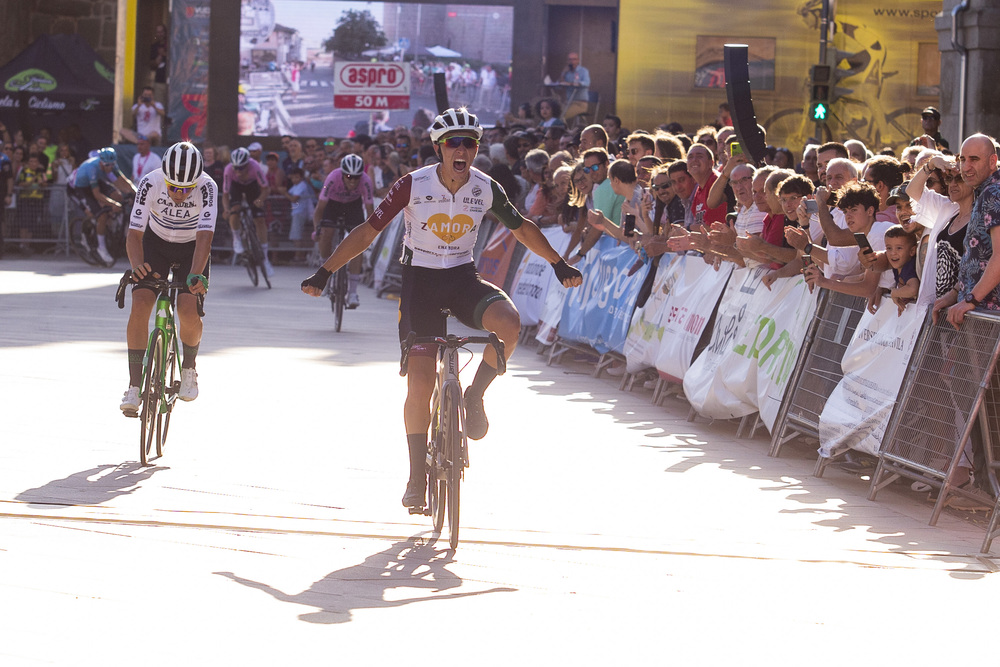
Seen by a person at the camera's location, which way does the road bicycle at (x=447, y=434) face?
facing the viewer

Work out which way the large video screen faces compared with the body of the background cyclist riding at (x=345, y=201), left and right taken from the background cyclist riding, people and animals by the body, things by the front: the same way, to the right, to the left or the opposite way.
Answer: the same way

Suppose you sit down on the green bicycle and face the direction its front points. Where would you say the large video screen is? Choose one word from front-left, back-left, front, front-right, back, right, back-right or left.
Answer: back

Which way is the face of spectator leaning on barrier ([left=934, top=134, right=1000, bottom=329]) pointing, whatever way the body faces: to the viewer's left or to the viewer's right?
to the viewer's left

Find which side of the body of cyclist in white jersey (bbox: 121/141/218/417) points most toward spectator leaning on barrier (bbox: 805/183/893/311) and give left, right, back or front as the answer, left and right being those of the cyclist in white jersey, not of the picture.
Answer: left

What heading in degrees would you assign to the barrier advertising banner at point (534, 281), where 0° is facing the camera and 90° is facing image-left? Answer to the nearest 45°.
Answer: approximately 45°

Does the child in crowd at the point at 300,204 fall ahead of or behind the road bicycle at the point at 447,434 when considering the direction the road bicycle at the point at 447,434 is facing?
behind

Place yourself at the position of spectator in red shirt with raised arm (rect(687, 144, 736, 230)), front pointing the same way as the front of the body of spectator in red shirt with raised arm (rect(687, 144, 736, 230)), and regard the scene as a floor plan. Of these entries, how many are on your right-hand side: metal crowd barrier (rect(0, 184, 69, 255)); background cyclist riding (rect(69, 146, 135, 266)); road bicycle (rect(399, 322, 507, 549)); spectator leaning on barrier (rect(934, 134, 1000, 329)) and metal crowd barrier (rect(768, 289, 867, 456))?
2

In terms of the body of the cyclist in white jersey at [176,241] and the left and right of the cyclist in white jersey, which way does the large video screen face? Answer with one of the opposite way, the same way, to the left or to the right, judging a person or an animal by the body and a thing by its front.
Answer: the same way

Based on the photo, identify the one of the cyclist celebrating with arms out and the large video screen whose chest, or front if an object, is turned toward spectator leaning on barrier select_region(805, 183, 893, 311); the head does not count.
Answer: the large video screen

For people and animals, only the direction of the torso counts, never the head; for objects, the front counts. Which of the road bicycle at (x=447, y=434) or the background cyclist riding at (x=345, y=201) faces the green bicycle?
the background cyclist riding

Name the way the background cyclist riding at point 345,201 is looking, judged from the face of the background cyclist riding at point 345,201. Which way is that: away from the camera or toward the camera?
toward the camera

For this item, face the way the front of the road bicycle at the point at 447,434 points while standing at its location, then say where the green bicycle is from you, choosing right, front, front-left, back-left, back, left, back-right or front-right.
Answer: back-right

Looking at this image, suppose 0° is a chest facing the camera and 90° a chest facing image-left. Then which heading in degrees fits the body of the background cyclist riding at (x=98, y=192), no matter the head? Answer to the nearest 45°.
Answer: approximately 315°

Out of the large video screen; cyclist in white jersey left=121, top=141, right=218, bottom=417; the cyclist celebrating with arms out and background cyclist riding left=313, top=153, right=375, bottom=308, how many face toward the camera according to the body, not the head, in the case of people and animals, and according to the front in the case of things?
4

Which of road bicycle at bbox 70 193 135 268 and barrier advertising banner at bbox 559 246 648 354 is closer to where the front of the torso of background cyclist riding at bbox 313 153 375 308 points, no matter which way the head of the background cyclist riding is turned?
the barrier advertising banner

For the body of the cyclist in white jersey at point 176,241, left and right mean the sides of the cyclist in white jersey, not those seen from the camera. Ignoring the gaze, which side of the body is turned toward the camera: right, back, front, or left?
front
